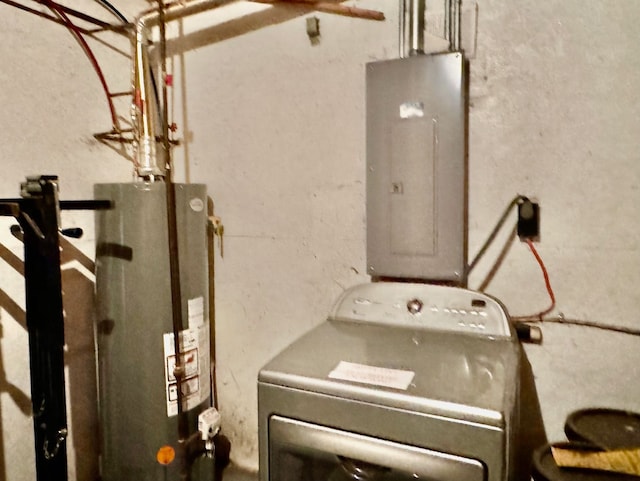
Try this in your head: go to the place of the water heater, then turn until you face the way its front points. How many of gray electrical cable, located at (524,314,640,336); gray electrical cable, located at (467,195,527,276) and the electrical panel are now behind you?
0

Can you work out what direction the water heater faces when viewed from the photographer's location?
facing the viewer and to the right of the viewer

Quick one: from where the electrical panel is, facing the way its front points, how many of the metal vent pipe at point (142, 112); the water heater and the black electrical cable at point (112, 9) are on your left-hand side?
0

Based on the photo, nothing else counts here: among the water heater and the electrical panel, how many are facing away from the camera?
0

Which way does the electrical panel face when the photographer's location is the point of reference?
facing the viewer and to the left of the viewer

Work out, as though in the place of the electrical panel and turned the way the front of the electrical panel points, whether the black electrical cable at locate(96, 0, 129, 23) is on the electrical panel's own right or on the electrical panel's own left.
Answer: on the electrical panel's own right

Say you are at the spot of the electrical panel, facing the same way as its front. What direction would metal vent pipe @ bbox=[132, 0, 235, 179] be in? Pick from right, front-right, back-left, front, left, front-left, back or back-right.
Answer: front-right
